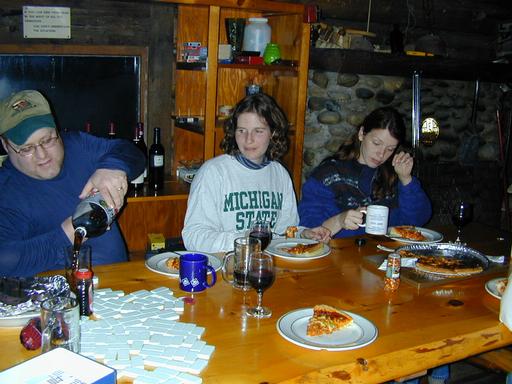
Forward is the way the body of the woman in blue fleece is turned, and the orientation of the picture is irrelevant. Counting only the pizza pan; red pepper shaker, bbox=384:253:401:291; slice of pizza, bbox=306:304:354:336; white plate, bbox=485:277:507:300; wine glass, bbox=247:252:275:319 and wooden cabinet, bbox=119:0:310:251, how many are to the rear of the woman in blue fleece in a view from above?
1

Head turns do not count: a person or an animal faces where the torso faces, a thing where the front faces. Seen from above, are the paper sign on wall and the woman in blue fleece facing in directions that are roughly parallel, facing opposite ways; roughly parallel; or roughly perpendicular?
roughly parallel

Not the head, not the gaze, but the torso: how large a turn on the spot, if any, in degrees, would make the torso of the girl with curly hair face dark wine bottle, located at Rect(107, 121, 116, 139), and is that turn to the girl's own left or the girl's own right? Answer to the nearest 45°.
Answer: approximately 135° to the girl's own right

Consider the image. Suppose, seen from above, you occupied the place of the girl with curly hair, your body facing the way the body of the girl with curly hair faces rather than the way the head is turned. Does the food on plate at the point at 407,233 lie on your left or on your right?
on your left

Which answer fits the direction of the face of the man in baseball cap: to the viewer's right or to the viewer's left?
to the viewer's right

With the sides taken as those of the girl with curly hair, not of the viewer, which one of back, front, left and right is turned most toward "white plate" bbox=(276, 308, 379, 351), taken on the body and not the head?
front

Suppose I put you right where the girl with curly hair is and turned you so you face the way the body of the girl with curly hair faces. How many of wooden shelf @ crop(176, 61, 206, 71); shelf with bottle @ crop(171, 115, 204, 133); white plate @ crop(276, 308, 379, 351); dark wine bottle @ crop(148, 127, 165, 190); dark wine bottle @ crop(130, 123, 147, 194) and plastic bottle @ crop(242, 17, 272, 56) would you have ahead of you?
1

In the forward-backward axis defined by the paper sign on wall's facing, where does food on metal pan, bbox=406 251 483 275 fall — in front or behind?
in front

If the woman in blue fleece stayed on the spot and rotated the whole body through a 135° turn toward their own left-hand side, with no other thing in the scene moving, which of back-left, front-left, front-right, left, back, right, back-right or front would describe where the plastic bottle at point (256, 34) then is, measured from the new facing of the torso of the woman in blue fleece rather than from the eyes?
front-left

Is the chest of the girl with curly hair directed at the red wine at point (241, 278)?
yes

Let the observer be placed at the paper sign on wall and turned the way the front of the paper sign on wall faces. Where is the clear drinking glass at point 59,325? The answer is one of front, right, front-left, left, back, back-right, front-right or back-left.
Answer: front

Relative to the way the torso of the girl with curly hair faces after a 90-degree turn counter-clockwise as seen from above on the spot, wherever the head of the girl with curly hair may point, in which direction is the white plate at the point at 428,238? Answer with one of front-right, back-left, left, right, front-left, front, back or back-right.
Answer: front

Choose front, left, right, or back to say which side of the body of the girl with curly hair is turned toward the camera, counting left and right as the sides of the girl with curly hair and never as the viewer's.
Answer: front

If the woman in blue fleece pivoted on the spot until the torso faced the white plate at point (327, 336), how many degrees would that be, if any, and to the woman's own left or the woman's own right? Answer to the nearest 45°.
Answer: approximately 45° to the woman's own right

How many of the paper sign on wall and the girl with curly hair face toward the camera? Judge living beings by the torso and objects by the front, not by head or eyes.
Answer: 2
